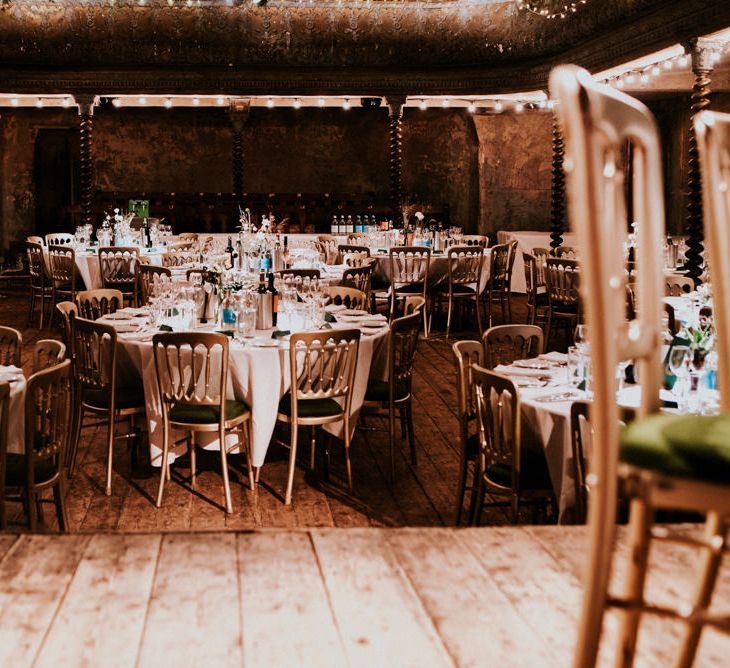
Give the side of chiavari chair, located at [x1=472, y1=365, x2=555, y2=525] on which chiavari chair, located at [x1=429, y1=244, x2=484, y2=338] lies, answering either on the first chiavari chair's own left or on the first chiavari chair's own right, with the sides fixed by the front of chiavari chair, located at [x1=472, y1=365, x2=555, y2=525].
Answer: on the first chiavari chair's own left

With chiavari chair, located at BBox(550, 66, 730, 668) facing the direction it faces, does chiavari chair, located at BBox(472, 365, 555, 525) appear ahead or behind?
behind

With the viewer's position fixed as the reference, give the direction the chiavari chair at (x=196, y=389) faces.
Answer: facing away from the viewer and to the right of the viewer

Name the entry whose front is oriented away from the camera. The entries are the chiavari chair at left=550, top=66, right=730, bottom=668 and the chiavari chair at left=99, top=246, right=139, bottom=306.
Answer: the chiavari chair at left=99, top=246, right=139, bottom=306

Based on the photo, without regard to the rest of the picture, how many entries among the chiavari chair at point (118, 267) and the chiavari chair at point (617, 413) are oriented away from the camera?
1

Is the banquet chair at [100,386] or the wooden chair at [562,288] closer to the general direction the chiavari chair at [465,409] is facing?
the wooden chair

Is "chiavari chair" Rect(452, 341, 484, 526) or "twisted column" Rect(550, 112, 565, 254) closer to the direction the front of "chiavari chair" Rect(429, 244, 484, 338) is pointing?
the twisted column

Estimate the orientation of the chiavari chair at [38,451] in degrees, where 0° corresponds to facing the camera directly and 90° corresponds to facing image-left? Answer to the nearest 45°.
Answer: approximately 135°

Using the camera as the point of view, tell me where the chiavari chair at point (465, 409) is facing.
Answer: facing away from the viewer and to the right of the viewer

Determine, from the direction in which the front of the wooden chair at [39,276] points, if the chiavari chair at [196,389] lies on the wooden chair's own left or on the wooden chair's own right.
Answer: on the wooden chair's own right

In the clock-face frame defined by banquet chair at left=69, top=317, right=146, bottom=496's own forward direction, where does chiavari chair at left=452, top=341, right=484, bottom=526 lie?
chiavari chair at left=452, top=341, right=484, bottom=526 is roughly at 3 o'clock from banquet chair at left=69, top=317, right=146, bottom=496.

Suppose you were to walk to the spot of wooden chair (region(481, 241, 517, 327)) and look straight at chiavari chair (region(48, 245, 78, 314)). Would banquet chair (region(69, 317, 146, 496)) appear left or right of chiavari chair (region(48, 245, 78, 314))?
left

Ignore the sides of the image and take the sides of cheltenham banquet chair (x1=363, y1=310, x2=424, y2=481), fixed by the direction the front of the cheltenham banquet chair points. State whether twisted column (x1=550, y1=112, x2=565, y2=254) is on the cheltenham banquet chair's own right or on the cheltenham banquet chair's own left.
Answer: on the cheltenham banquet chair's own right

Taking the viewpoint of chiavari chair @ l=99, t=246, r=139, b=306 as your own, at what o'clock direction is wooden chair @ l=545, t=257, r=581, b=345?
The wooden chair is roughly at 4 o'clock from the chiavari chair.

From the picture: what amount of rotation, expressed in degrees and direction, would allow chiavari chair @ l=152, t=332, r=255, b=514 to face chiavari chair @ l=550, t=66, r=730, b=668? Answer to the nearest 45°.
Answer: approximately 135° to its right
